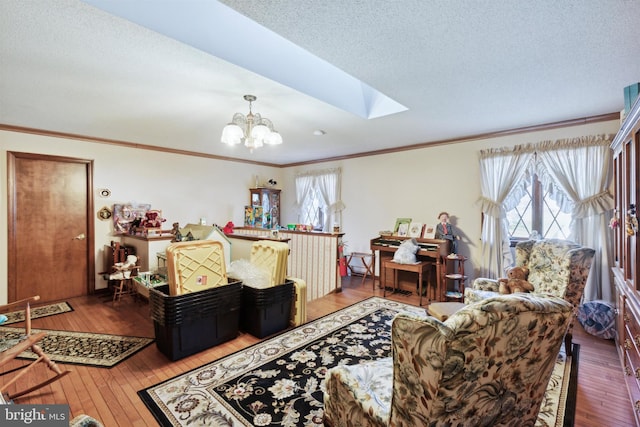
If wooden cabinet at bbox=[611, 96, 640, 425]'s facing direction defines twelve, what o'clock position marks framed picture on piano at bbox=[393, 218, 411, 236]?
The framed picture on piano is roughly at 1 o'clock from the wooden cabinet.

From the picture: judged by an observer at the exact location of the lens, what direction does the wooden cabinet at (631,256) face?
facing to the left of the viewer

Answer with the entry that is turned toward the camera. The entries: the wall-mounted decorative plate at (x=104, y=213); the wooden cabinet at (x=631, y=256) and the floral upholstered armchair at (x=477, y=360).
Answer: the wall-mounted decorative plate

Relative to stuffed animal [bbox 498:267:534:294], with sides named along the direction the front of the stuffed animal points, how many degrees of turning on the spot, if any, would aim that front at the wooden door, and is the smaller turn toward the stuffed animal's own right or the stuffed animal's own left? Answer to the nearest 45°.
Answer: approximately 45° to the stuffed animal's own right

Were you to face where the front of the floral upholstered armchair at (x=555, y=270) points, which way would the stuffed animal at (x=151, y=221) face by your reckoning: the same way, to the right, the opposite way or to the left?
to the left

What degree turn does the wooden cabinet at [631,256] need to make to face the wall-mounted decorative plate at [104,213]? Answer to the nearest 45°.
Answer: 0° — it already faces it

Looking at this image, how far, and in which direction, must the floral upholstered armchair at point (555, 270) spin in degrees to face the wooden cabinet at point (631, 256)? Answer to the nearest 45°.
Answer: approximately 90° to its left

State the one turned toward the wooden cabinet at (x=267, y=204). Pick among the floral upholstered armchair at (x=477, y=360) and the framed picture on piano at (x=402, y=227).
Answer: the floral upholstered armchair

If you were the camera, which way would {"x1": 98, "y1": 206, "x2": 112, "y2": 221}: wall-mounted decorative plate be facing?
facing the viewer

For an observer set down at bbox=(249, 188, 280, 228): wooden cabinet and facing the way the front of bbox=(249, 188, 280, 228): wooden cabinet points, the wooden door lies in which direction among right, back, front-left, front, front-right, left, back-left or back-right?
front-right

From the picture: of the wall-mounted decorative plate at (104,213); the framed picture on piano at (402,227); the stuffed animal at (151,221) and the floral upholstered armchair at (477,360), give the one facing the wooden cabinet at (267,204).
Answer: the floral upholstered armchair

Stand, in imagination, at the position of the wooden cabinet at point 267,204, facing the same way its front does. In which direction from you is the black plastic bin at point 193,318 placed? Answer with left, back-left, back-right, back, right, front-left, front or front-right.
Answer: front

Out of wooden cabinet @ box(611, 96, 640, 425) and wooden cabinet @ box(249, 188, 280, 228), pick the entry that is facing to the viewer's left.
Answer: wooden cabinet @ box(611, 96, 640, 425)

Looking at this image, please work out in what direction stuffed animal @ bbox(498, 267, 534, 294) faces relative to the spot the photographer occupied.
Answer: facing the viewer and to the left of the viewer

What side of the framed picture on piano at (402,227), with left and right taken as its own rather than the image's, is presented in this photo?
front

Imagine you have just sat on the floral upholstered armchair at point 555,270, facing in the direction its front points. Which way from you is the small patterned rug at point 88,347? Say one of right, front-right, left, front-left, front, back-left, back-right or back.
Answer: front
